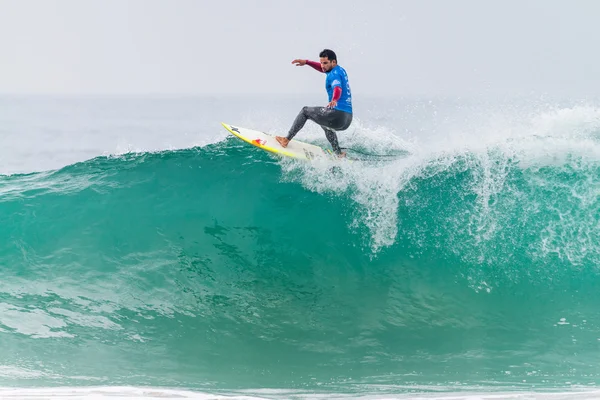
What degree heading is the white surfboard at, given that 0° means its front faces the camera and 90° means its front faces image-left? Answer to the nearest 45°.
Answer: approximately 90°
